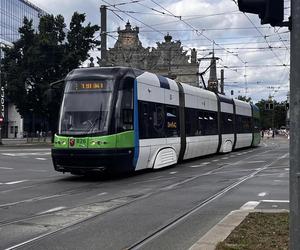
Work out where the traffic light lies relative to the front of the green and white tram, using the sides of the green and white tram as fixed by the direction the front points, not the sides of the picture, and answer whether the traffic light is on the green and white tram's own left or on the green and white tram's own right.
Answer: on the green and white tram's own left

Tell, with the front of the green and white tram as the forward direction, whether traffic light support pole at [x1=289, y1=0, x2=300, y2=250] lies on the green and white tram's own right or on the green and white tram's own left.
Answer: on the green and white tram's own left

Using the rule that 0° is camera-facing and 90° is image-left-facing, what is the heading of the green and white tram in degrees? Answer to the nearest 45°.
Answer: approximately 45°
